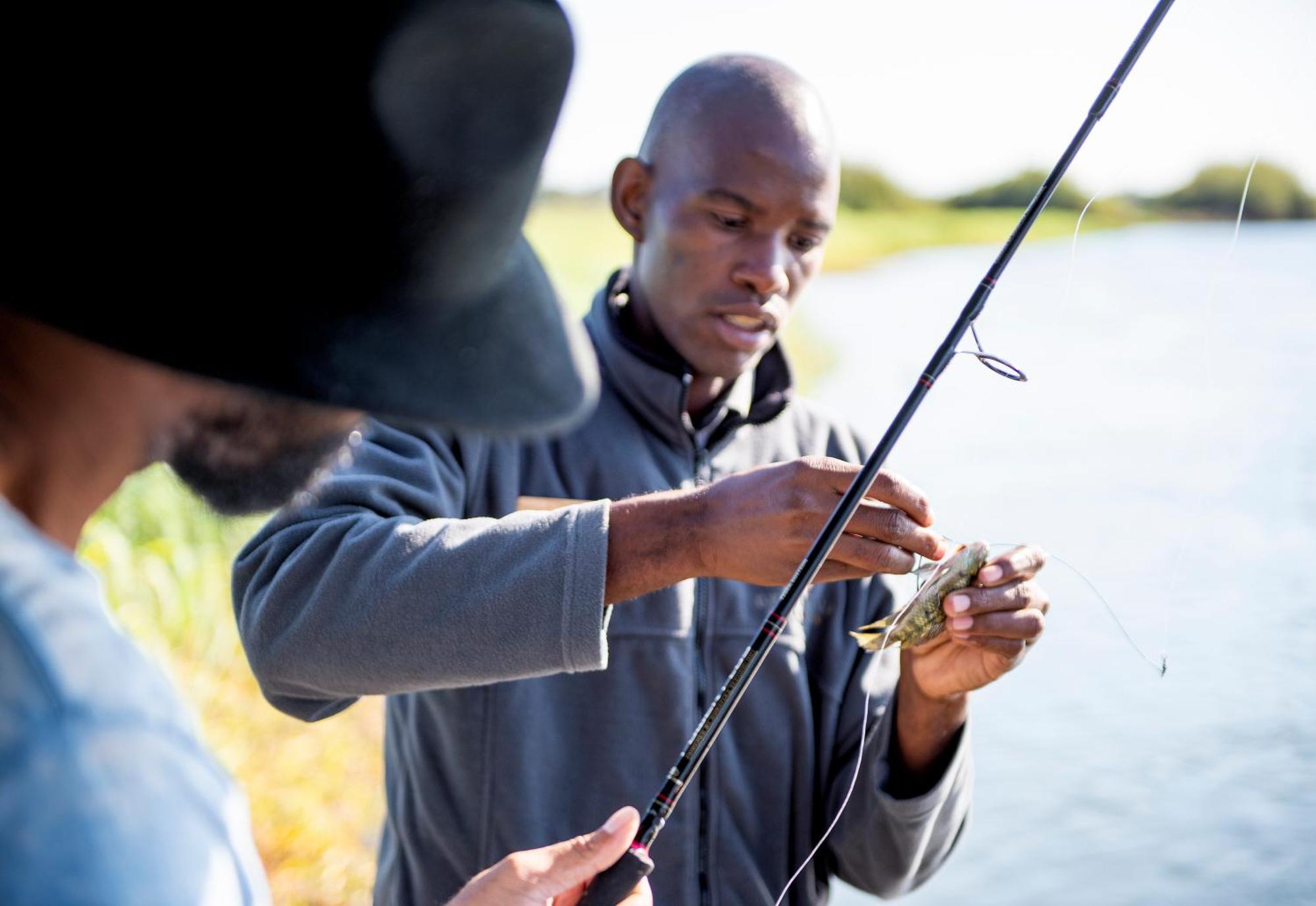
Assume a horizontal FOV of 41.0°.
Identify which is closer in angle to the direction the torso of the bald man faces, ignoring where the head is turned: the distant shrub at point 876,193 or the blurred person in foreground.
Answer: the blurred person in foreground

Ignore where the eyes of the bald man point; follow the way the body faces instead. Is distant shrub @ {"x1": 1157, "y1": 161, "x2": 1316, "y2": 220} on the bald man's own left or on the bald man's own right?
on the bald man's own left

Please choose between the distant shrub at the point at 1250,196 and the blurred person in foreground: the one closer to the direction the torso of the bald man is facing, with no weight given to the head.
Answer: the blurred person in foreground

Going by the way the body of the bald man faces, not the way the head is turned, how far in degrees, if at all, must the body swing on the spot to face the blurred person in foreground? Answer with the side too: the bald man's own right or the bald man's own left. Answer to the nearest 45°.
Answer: approximately 45° to the bald man's own right

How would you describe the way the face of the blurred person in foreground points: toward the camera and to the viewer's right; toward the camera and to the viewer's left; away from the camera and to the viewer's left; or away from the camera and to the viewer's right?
away from the camera and to the viewer's right

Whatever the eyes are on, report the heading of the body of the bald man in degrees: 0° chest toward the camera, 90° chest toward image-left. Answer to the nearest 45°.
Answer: approximately 315°

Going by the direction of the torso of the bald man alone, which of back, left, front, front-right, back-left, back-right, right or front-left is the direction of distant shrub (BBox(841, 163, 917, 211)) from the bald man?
back-left
